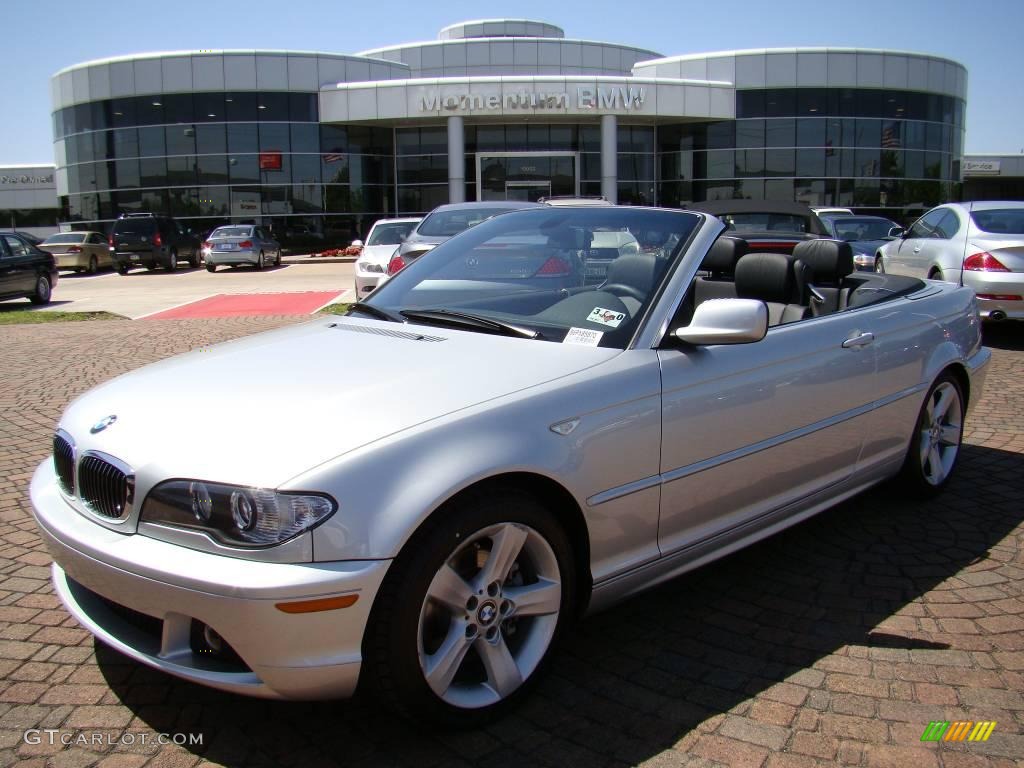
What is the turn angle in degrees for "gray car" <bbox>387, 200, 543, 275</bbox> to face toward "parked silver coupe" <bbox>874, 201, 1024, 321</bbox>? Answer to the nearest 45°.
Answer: approximately 135° to its right

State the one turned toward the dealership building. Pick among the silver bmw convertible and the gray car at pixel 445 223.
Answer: the gray car

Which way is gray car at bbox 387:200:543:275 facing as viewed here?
away from the camera

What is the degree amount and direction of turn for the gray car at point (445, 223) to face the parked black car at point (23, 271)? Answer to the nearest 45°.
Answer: approximately 45° to its left

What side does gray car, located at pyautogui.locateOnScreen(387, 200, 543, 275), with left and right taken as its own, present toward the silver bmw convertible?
back

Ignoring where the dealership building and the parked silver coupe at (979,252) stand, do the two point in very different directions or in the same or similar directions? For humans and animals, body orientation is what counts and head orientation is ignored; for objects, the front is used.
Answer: very different directions

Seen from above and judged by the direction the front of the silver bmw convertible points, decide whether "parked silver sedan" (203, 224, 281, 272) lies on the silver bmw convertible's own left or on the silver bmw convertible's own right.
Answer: on the silver bmw convertible's own right

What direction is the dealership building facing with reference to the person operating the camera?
facing the viewer

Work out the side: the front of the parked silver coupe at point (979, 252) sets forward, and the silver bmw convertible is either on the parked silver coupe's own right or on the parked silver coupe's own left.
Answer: on the parked silver coupe's own left

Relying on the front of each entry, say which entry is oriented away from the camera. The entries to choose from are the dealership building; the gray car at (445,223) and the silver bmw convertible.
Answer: the gray car

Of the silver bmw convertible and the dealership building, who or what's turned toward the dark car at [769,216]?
the dealership building

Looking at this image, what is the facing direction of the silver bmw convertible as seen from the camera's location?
facing the viewer and to the left of the viewer

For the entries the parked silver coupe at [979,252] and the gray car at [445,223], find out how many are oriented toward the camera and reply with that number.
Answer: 0

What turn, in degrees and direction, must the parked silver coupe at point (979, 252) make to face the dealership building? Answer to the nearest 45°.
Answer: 0° — it already faces it

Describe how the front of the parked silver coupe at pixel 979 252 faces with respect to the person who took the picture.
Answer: facing away from the viewer and to the left of the viewer

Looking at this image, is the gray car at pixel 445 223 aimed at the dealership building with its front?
yes

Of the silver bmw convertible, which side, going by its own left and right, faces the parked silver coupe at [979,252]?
back
